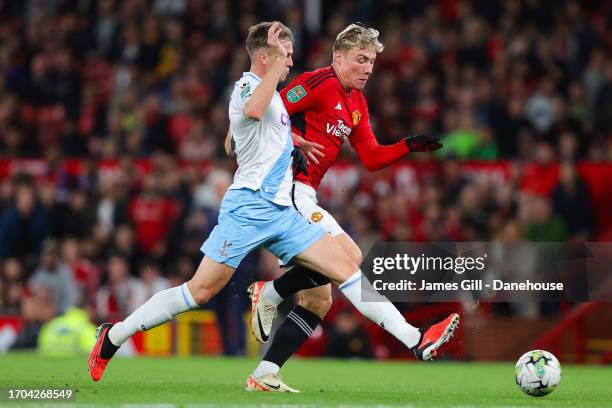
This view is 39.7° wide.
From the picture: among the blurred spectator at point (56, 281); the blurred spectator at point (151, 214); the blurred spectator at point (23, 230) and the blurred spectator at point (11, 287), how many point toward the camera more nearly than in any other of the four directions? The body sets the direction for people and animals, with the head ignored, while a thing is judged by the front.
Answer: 4

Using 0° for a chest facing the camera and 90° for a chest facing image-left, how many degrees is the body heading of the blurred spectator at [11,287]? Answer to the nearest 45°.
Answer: approximately 0°

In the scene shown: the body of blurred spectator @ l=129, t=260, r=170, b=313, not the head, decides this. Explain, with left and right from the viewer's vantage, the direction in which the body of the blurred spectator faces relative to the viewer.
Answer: facing the viewer

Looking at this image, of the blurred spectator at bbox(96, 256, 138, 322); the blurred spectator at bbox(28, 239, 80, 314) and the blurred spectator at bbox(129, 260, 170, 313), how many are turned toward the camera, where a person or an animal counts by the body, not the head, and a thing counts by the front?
3

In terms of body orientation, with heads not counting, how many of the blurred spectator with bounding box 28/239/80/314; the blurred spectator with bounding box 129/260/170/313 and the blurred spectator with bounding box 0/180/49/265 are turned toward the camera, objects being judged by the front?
3

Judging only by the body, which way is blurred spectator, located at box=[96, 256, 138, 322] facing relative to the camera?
toward the camera
